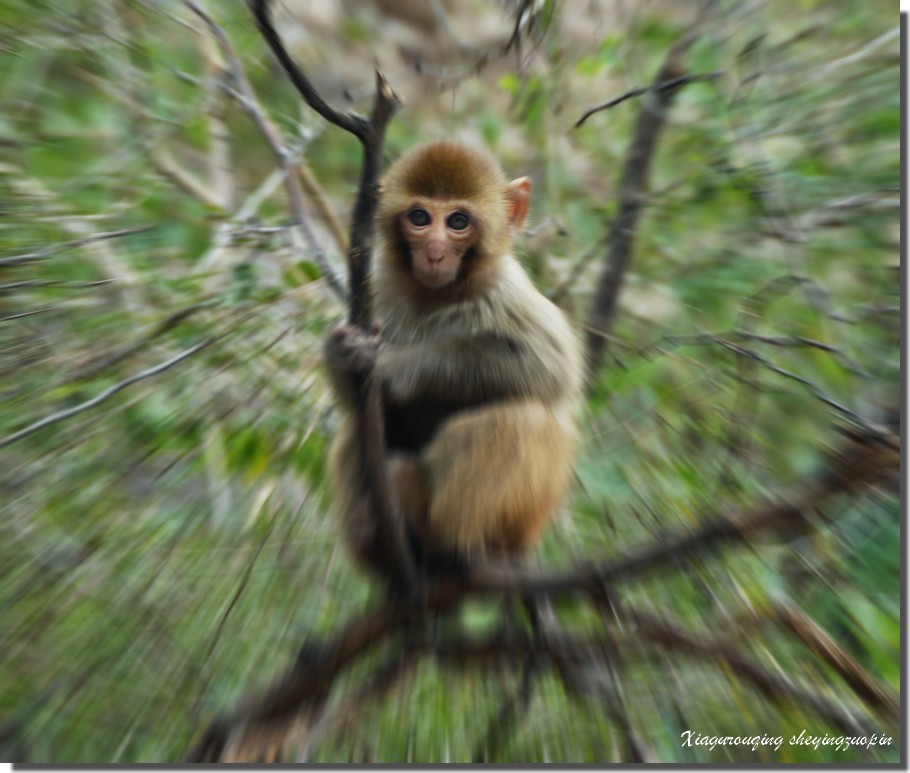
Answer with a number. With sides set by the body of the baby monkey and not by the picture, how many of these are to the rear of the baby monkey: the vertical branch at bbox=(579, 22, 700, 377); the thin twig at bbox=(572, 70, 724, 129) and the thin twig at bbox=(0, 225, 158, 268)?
2

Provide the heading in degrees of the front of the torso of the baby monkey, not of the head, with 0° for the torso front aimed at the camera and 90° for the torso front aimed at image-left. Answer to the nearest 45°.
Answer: approximately 45°

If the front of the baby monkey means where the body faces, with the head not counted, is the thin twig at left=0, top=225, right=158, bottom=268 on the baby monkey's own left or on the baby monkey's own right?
on the baby monkey's own right

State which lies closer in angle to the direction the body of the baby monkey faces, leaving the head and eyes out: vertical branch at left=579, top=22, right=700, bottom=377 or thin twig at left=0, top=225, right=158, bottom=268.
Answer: the thin twig

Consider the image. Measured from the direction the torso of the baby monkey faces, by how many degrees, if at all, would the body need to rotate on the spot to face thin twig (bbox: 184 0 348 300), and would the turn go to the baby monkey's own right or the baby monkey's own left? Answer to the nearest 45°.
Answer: approximately 90° to the baby monkey's own right

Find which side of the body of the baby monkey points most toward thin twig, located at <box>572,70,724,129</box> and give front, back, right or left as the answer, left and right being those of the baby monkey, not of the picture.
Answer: back

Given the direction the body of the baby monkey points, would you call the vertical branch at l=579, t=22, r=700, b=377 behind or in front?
behind
